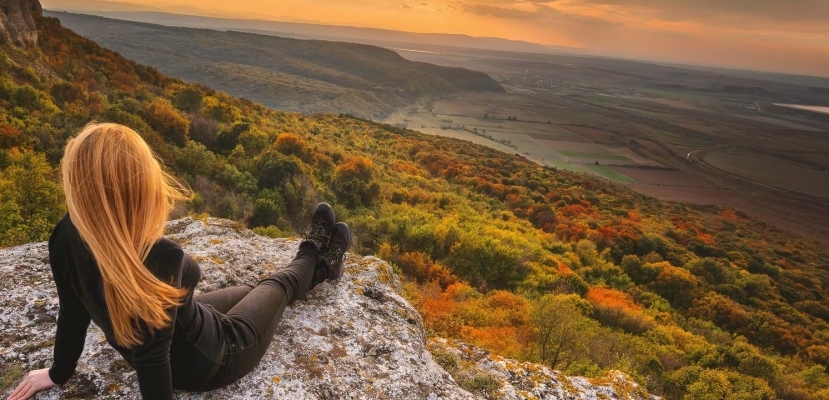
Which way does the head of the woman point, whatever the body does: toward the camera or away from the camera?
away from the camera

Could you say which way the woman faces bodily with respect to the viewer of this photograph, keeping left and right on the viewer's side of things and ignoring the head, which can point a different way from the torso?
facing away from the viewer and to the right of the viewer

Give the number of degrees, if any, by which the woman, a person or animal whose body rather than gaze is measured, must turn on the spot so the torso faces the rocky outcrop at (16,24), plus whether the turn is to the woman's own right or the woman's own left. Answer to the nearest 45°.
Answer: approximately 45° to the woman's own left
